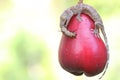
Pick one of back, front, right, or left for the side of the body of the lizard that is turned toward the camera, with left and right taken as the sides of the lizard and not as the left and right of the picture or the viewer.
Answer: left
